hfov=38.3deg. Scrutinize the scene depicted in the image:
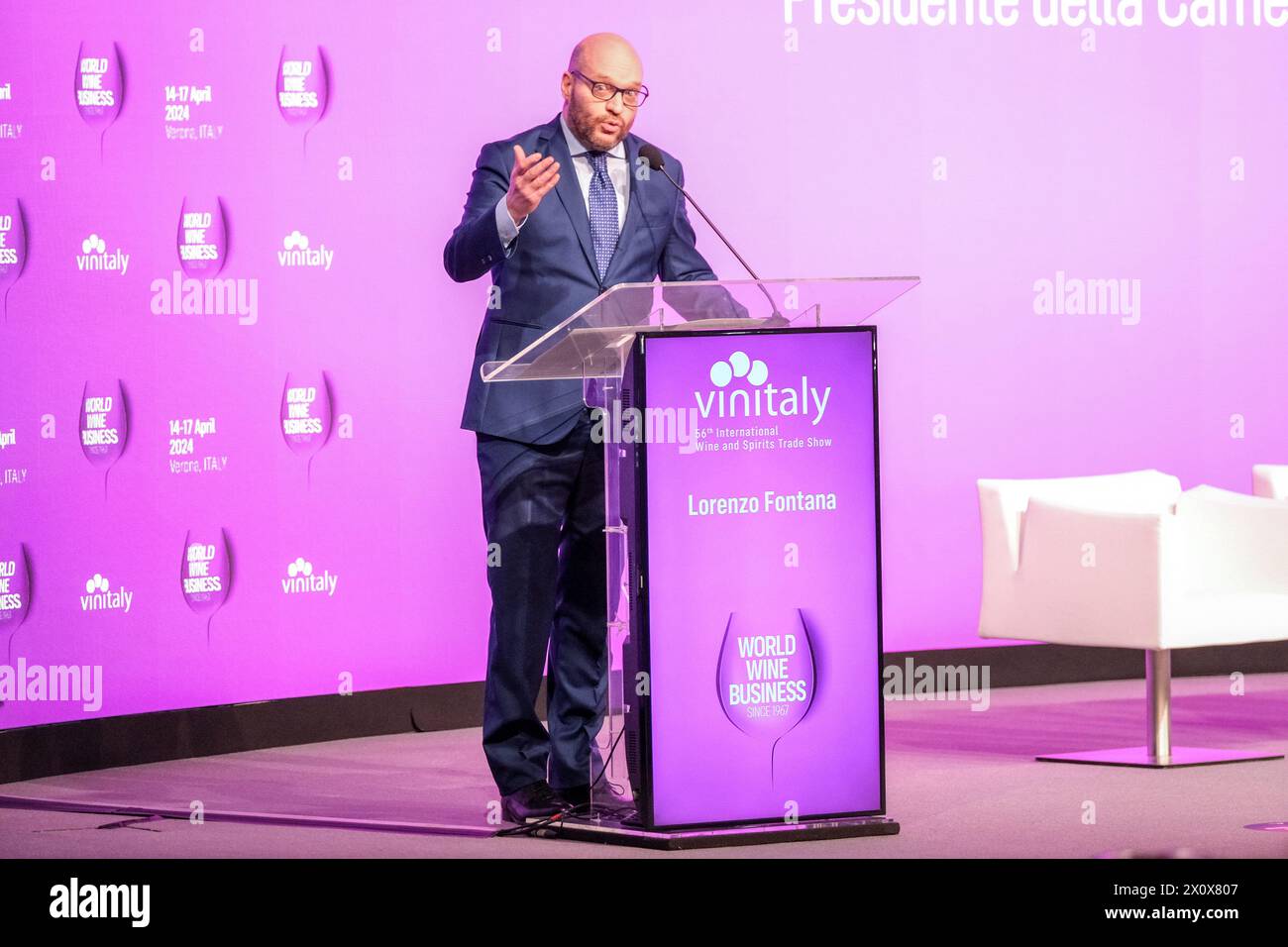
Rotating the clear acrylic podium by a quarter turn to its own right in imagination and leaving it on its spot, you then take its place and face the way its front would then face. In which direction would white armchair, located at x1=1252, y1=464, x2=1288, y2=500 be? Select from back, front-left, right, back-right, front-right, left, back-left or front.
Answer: back

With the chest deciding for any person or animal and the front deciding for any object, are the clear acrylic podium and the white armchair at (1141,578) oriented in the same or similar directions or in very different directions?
same or similar directions

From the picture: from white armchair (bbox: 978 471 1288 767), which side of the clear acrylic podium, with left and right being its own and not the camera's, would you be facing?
left

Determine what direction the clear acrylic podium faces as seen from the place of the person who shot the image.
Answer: facing the viewer and to the right of the viewer

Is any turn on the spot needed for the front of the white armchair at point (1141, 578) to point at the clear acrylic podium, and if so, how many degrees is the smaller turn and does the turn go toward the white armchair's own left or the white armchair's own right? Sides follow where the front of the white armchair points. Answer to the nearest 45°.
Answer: approximately 90° to the white armchair's own right

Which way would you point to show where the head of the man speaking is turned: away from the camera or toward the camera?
toward the camera

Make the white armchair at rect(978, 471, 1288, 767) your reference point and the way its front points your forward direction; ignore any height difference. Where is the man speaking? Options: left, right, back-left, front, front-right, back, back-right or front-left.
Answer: right
